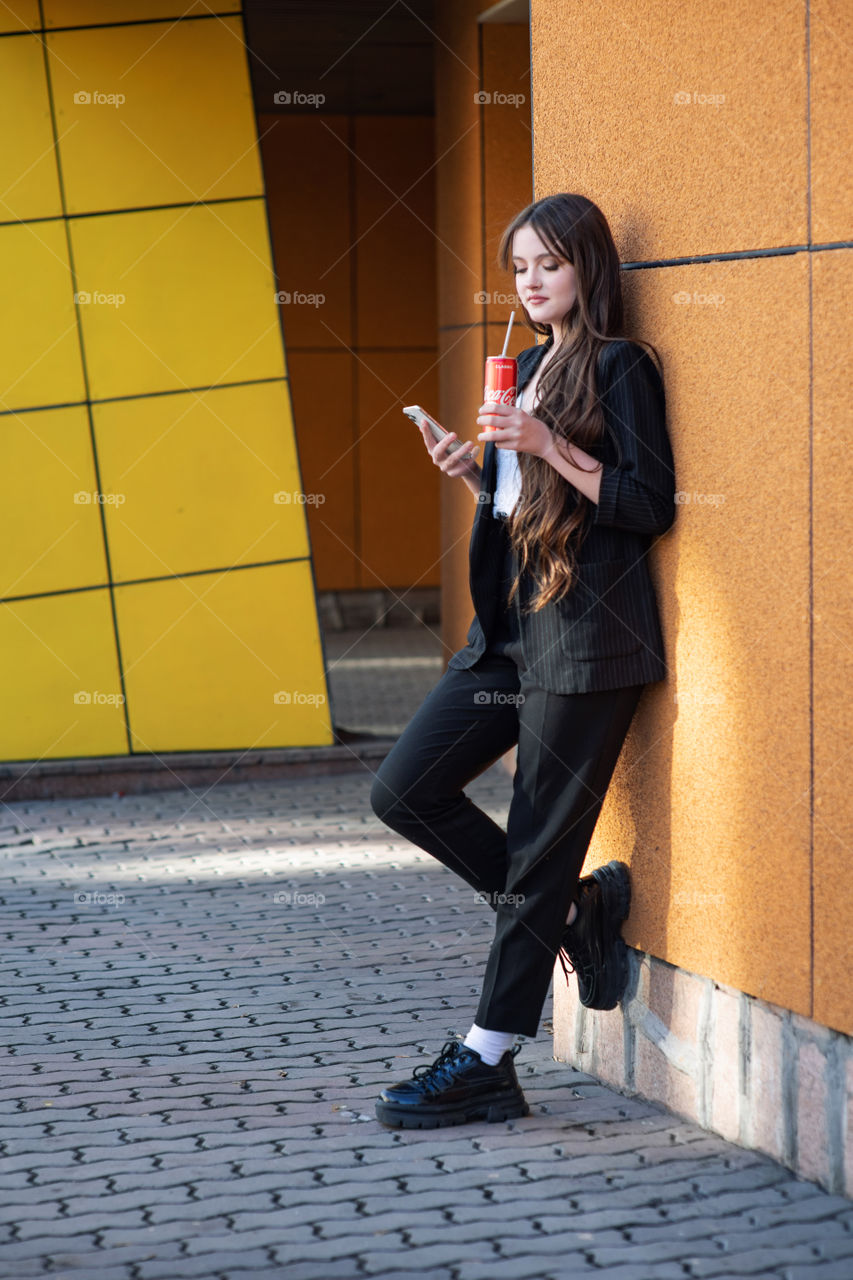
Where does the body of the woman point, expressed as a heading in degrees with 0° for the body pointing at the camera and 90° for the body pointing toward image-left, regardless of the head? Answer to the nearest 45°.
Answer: approximately 45°
